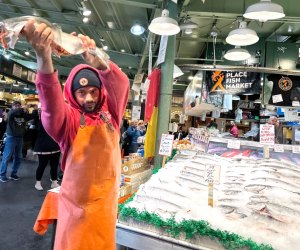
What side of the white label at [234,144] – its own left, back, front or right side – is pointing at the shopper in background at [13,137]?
right

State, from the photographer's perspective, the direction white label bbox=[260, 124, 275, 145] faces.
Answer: facing the viewer

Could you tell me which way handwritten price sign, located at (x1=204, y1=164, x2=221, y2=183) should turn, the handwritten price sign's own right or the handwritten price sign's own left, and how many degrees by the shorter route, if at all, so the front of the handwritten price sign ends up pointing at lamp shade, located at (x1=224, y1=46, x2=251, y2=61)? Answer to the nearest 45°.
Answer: approximately 180°

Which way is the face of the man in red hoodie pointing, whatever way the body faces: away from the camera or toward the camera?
toward the camera

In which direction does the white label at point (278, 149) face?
toward the camera

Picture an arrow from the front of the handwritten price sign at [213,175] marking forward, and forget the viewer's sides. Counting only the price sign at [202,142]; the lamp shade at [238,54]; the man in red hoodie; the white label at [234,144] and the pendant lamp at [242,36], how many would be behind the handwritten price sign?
4

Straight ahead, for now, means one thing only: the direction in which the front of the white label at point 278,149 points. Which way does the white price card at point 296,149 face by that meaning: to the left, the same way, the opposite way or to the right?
the same way

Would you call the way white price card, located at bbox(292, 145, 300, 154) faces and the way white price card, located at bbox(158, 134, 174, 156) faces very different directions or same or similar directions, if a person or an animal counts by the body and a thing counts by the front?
same or similar directions

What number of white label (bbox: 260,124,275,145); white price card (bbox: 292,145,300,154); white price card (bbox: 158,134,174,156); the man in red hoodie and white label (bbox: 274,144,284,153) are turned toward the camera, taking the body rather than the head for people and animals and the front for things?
5

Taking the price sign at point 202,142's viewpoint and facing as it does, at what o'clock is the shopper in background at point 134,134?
The shopper in background is roughly at 5 o'clock from the price sign.

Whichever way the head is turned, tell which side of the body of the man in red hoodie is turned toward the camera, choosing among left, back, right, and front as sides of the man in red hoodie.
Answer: front
